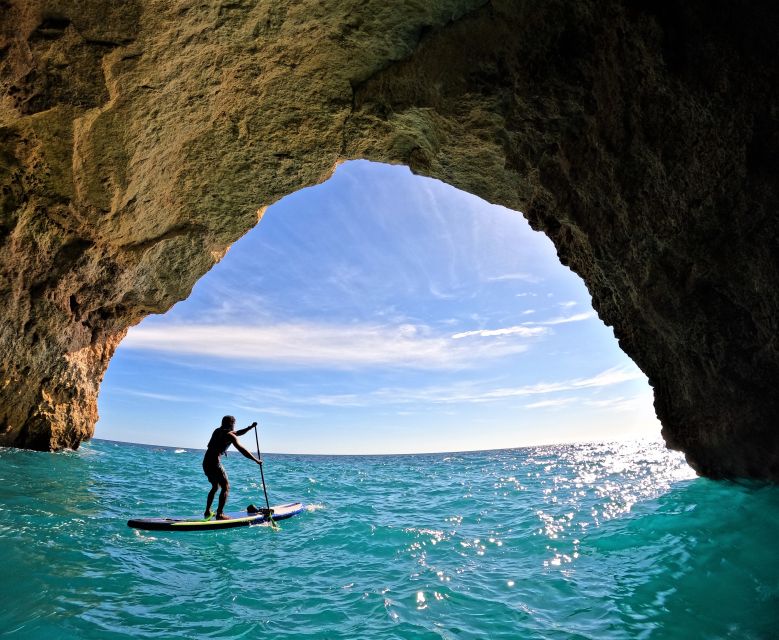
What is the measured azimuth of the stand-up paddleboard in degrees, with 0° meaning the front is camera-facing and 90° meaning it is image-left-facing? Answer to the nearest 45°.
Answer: approximately 270°
